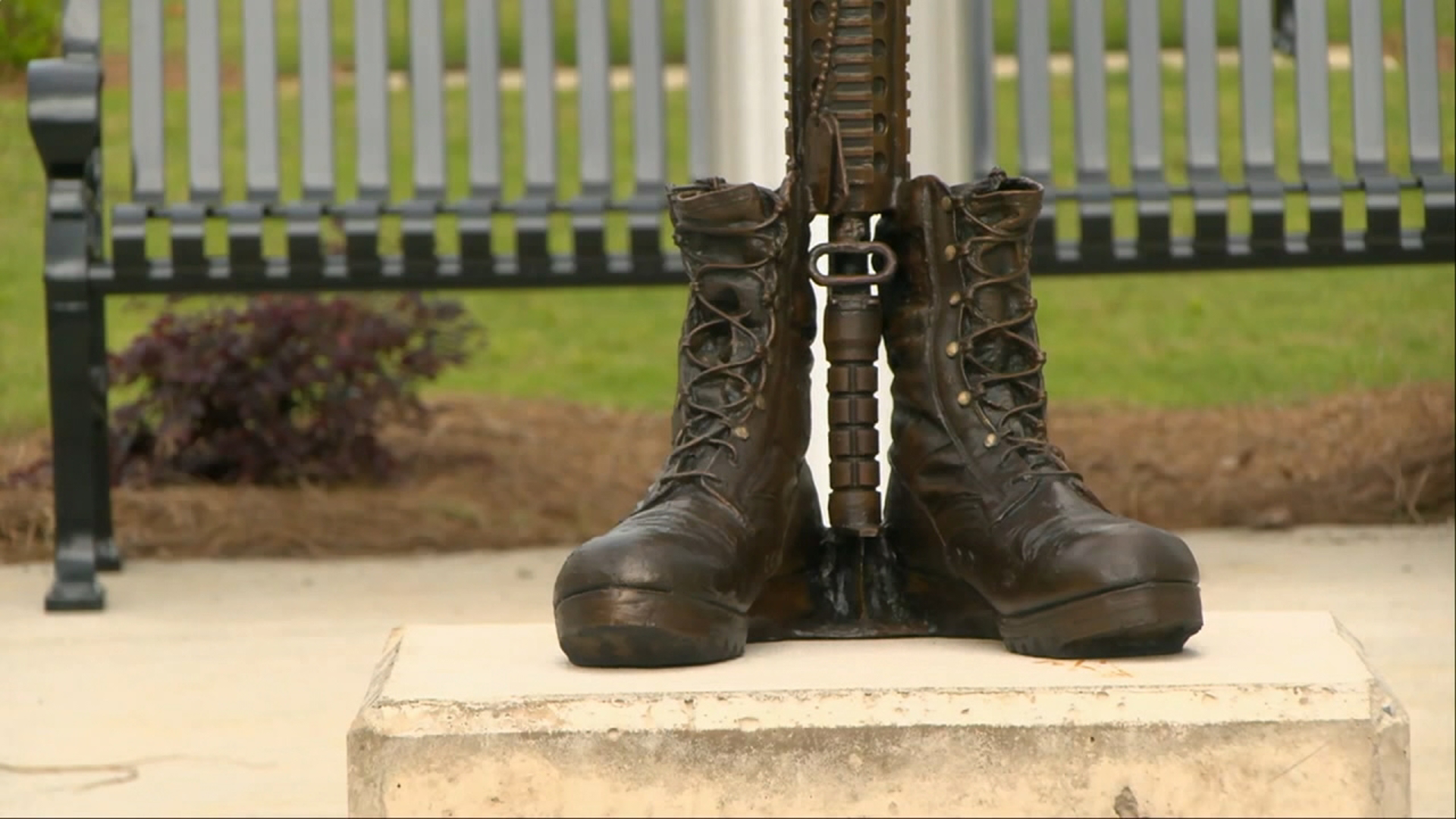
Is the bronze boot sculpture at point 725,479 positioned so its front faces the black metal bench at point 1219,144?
no

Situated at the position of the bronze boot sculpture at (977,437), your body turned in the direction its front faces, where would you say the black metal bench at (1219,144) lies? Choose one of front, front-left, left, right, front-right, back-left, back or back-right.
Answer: back-left

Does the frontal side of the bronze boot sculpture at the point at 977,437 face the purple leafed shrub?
no

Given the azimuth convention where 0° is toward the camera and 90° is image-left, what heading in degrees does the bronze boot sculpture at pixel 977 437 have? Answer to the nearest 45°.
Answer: approximately 315°

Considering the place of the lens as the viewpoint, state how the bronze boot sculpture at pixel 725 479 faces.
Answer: facing the viewer and to the left of the viewer

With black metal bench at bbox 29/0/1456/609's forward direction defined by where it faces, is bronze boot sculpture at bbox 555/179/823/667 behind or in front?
in front

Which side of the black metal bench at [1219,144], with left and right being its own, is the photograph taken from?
front

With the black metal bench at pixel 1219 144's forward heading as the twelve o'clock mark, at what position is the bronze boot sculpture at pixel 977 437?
The bronze boot sculpture is roughly at 12 o'clock from the black metal bench.

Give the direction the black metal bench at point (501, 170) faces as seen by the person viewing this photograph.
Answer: facing the viewer

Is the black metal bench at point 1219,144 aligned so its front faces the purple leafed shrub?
no
